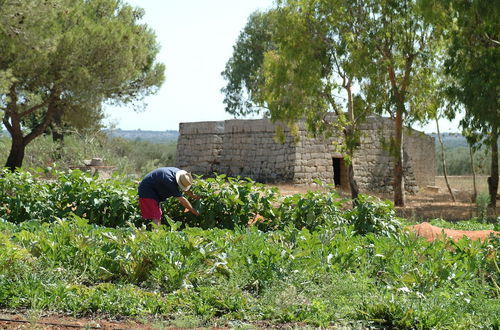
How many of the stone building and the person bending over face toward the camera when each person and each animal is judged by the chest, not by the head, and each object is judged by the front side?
1

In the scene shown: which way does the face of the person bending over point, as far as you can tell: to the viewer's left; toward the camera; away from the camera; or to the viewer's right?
to the viewer's right

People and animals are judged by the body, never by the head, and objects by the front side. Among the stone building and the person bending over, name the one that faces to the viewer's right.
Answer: the person bending over

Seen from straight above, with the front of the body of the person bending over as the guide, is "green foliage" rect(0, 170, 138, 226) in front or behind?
behind

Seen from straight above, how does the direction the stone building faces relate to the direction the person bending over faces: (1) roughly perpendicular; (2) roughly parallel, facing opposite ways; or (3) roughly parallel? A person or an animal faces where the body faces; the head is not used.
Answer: roughly perpendicular

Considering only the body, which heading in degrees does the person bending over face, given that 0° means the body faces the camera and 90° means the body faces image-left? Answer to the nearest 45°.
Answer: approximately 270°

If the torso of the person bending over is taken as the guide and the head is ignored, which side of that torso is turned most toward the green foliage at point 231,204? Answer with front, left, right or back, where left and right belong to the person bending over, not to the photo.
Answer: front

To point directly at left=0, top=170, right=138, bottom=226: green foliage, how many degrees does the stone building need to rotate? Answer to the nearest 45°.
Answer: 0° — it already faces it

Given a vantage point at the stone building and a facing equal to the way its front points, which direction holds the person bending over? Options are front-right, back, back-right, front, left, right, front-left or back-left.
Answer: front

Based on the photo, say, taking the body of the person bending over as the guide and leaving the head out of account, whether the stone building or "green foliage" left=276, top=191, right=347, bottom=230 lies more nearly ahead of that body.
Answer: the green foliage

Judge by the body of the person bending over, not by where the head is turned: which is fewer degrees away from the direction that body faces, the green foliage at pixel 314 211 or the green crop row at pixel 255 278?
the green foliage

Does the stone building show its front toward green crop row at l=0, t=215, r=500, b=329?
yes

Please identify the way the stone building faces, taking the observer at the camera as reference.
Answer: facing the viewer

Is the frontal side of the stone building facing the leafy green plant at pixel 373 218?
yes

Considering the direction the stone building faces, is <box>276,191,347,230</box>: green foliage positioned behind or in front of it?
in front

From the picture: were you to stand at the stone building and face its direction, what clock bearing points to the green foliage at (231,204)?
The green foliage is roughly at 12 o'clock from the stone building.
